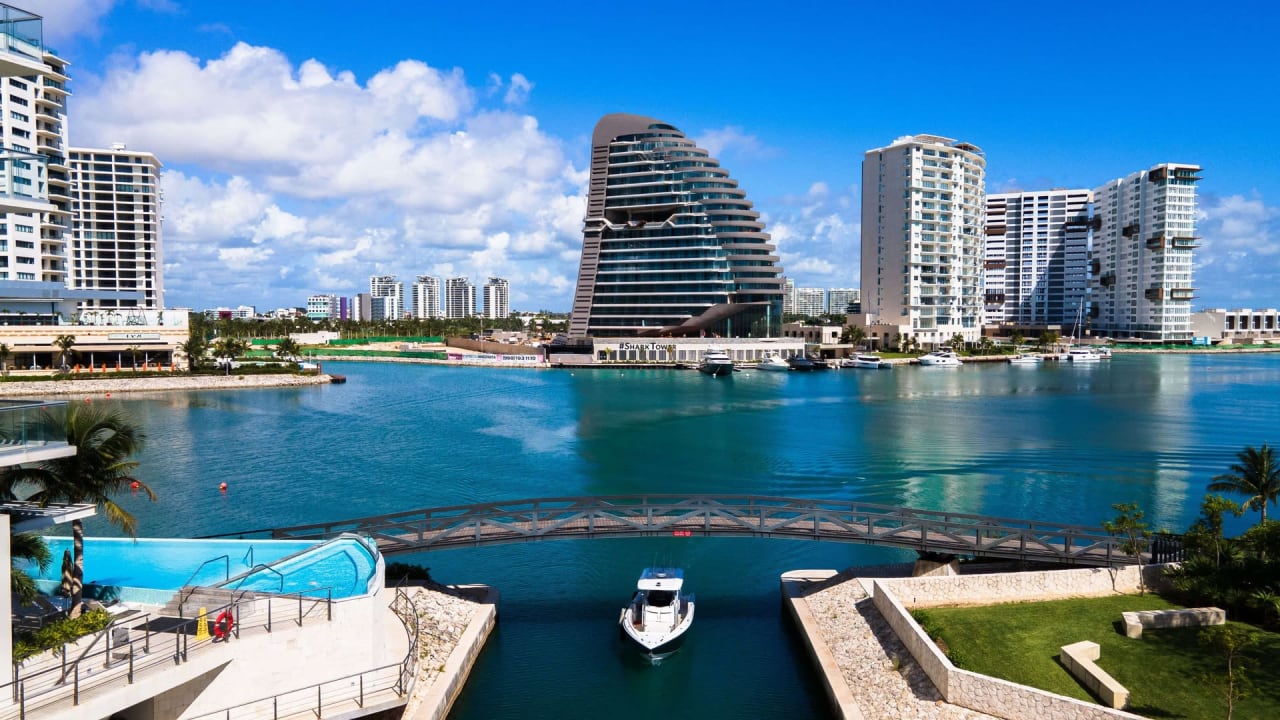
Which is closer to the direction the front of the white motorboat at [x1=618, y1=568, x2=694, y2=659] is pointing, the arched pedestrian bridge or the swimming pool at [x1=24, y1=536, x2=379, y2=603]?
the swimming pool

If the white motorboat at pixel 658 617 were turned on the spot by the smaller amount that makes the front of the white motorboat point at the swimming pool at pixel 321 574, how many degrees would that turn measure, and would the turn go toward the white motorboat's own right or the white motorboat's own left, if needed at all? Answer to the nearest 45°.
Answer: approximately 45° to the white motorboat's own right

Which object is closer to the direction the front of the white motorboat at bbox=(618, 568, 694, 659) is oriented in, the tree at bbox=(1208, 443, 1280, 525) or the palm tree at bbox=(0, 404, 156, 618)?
the palm tree

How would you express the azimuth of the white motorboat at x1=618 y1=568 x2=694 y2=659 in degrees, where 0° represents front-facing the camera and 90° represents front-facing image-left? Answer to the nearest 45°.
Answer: approximately 0°

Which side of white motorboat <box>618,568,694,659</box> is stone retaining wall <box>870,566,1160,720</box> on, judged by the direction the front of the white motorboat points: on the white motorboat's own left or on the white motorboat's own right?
on the white motorboat's own left

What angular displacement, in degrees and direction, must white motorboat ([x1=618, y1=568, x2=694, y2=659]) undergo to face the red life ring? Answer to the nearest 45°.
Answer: approximately 45° to its right

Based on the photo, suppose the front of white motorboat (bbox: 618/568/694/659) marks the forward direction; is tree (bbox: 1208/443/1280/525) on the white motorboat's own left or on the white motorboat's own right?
on the white motorboat's own left

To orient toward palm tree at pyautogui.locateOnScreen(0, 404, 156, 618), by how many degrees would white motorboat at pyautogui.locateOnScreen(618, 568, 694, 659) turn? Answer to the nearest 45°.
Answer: approximately 45° to its right

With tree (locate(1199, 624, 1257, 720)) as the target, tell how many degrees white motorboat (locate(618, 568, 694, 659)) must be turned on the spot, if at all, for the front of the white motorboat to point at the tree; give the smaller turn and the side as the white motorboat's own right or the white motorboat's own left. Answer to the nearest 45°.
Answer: approximately 45° to the white motorboat's own left

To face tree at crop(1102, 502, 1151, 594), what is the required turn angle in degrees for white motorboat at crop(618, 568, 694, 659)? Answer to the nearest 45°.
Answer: approximately 90° to its left

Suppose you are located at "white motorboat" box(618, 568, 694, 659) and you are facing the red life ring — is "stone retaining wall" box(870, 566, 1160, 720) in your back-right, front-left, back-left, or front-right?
back-left
